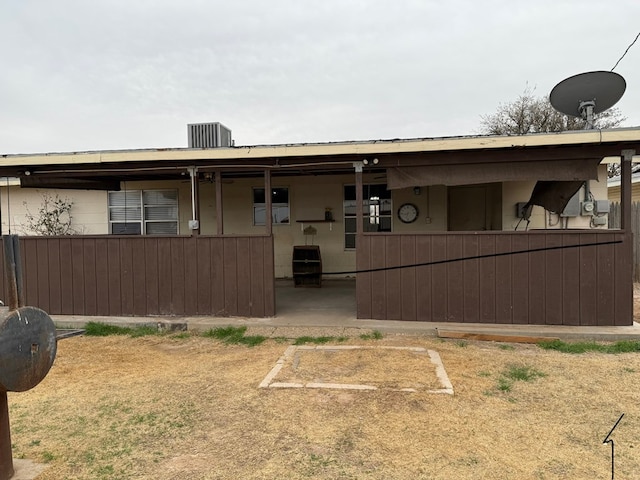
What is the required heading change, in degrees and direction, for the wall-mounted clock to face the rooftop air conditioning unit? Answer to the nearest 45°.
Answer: approximately 90° to its right

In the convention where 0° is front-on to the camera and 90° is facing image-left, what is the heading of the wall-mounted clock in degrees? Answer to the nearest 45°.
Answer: approximately 0°

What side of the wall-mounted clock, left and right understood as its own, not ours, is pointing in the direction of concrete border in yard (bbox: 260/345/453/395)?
front

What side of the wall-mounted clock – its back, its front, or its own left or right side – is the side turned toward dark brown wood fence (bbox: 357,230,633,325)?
front

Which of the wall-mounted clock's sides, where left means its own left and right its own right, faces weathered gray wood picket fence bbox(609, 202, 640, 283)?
left
